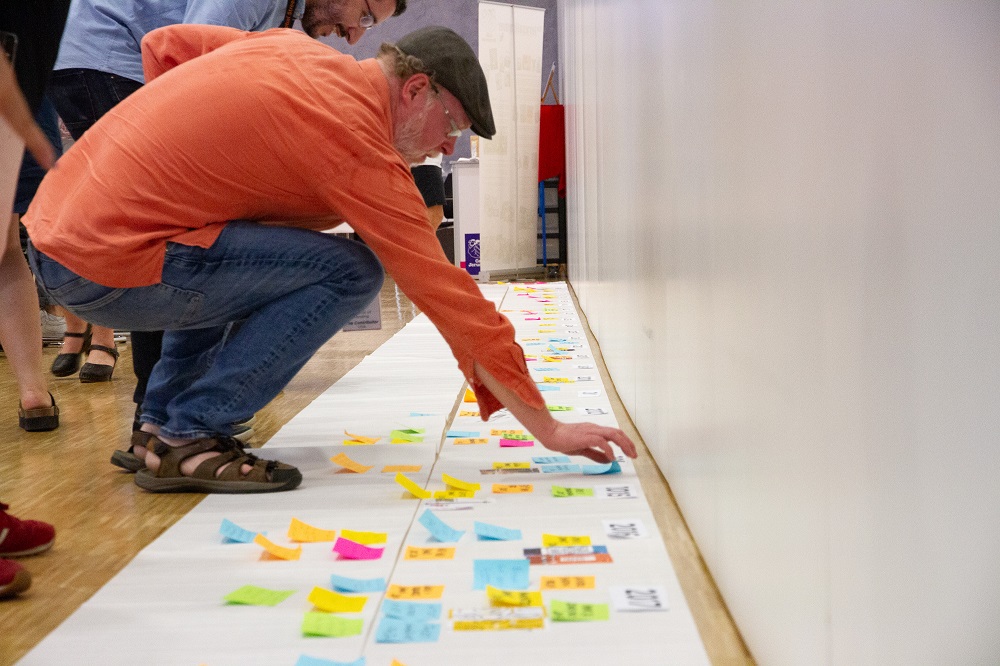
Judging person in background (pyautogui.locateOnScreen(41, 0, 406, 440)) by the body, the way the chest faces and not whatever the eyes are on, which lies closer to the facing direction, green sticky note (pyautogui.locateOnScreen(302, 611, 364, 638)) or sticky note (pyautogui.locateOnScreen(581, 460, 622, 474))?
the sticky note

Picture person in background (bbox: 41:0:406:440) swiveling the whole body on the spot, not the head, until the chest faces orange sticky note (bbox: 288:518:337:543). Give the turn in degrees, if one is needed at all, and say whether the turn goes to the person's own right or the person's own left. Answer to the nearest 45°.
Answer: approximately 90° to the person's own right

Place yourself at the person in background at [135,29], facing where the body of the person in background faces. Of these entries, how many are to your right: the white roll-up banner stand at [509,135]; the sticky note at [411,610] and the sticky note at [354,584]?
2

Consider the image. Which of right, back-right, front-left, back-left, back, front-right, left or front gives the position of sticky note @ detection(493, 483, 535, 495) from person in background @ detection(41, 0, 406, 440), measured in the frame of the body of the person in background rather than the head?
front-right

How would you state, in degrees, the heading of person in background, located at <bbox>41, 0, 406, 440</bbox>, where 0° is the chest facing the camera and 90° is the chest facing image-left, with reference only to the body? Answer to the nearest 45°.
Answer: approximately 270°

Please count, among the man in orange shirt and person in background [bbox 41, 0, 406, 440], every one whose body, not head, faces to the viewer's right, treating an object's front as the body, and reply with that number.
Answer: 2

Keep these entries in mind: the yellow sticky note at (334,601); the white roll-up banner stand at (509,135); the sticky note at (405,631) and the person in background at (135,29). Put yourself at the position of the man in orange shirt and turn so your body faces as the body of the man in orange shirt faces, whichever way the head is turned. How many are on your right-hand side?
2

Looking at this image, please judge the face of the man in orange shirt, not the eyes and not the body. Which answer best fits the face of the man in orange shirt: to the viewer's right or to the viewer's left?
to the viewer's right

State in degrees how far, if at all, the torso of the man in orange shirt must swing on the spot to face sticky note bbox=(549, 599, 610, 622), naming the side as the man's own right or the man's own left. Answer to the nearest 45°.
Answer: approximately 45° to the man's own right

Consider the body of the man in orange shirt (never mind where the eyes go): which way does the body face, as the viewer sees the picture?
to the viewer's right

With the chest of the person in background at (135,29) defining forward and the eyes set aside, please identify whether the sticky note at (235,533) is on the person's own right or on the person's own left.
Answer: on the person's own right
